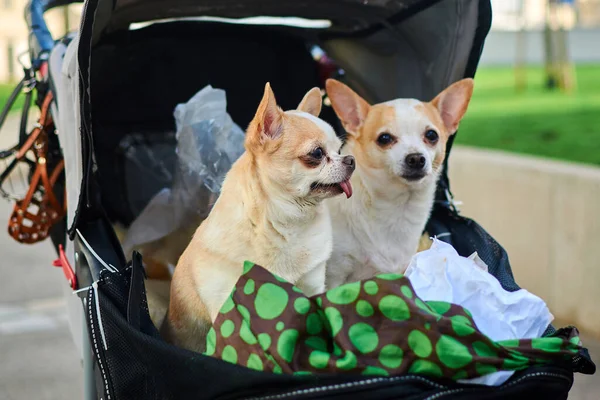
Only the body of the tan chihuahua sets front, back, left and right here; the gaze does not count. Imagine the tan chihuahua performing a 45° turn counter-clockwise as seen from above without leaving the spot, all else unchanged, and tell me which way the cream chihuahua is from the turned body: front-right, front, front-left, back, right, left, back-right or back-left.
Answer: front

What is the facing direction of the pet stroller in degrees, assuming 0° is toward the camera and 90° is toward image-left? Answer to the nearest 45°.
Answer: approximately 315°
